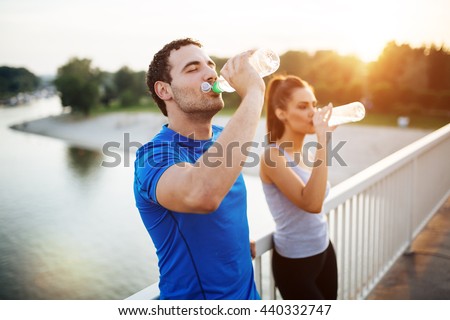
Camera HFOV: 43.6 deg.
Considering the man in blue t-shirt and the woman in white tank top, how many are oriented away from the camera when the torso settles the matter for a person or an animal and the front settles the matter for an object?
0

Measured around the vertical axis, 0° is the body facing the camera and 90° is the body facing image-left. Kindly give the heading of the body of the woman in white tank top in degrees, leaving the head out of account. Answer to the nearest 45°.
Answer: approximately 315°

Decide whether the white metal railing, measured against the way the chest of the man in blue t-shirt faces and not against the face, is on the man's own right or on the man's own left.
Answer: on the man's own left
